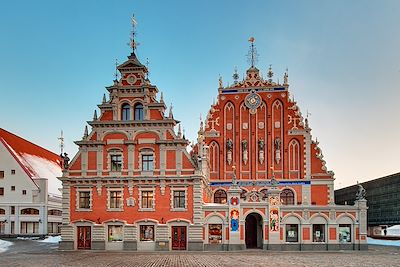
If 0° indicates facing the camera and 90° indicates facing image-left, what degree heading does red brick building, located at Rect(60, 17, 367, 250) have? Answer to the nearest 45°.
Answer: approximately 0°
